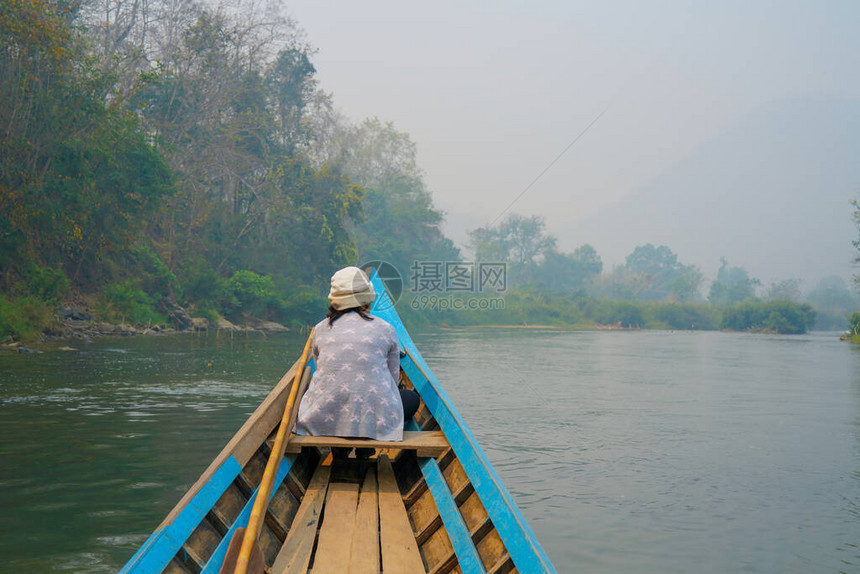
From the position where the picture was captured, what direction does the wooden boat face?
facing away from the viewer

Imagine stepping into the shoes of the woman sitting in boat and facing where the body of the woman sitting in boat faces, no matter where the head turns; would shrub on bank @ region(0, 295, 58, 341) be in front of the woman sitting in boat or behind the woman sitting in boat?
in front

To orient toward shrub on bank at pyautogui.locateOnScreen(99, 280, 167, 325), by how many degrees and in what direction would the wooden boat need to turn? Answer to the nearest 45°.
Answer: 0° — it already faces it

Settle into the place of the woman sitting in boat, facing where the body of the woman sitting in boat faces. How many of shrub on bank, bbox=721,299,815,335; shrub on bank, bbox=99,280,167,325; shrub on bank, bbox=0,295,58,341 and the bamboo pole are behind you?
1

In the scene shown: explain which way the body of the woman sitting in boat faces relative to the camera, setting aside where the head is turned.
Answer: away from the camera

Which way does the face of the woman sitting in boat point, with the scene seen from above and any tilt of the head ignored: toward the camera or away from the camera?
away from the camera

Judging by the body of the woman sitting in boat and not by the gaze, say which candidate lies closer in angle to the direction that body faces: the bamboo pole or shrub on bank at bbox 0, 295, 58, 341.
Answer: the shrub on bank

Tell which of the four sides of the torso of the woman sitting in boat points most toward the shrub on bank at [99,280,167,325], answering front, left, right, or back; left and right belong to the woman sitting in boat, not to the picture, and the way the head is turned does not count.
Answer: front
